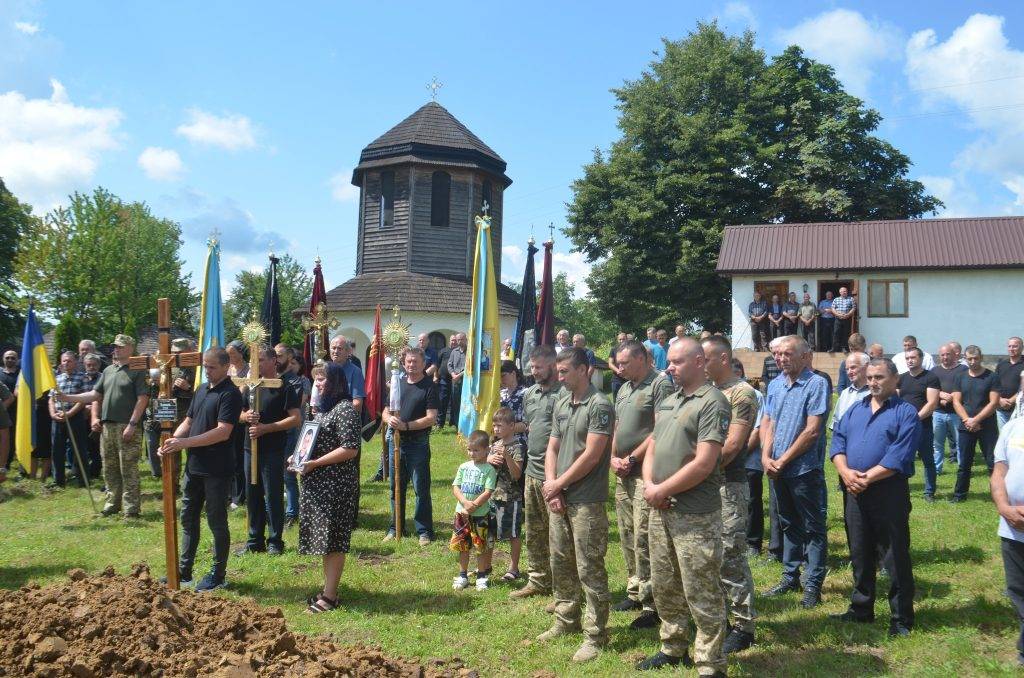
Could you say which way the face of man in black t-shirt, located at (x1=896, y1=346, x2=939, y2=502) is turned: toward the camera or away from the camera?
toward the camera

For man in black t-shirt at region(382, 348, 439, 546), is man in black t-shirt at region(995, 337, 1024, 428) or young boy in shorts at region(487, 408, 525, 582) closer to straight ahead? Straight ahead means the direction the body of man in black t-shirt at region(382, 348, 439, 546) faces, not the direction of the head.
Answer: the young boy in shorts

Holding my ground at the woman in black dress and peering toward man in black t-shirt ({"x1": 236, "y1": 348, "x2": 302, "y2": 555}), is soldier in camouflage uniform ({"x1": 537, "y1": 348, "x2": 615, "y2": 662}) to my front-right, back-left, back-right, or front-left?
back-right

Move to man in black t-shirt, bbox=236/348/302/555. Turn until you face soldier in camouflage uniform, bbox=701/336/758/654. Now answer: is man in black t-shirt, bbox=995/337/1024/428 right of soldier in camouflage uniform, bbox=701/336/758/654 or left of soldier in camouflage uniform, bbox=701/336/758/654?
left

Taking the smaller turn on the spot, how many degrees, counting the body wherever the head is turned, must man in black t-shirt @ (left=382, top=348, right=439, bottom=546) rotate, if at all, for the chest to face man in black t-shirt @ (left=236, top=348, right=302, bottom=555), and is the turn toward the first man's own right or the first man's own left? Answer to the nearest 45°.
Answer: approximately 45° to the first man's own right

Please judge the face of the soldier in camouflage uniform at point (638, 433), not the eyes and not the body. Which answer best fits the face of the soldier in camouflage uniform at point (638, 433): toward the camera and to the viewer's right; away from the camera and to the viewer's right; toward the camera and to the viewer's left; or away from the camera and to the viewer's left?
toward the camera and to the viewer's left

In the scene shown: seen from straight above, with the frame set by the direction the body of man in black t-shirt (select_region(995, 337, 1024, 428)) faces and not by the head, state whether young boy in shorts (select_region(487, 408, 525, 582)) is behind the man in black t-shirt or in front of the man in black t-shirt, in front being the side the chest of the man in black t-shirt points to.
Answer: in front

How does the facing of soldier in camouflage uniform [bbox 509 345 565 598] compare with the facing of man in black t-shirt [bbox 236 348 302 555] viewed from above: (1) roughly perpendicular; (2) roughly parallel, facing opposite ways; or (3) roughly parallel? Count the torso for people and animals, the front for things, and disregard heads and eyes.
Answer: roughly parallel

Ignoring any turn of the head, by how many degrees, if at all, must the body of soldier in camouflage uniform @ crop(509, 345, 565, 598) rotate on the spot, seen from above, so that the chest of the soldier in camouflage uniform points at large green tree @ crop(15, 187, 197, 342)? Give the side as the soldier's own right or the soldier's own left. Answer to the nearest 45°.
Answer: approximately 90° to the soldier's own right

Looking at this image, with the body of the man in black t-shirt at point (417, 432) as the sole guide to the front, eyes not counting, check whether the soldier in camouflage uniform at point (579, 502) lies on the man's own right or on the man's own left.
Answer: on the man's own left

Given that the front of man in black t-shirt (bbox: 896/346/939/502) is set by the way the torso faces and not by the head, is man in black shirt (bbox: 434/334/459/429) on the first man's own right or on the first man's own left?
on the first man's own right

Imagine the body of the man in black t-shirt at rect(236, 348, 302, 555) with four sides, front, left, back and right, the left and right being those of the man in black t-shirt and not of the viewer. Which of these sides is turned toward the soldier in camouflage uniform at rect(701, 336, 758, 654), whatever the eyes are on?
left

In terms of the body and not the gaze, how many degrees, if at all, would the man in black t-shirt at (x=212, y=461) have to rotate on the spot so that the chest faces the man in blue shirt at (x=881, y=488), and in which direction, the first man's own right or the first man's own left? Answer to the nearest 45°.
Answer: approximately 90° to the first man's own left

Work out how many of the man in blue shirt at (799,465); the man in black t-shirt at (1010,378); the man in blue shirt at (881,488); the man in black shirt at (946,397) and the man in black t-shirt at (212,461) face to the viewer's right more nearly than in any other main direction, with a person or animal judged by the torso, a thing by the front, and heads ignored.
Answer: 0

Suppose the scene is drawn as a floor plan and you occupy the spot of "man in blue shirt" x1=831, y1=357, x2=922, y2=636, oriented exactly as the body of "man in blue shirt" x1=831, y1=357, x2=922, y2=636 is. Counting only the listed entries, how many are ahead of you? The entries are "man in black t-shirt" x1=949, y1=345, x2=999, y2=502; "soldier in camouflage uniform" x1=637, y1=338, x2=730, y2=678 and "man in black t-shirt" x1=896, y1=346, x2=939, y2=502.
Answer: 1

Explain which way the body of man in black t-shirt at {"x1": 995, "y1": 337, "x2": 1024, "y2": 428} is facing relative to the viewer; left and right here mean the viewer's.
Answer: facing the viewer and to the left of the viewer

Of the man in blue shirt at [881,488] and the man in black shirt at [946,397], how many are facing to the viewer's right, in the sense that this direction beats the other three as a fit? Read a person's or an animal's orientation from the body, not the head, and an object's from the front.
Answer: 0

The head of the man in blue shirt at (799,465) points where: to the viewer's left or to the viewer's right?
to the viewer's left

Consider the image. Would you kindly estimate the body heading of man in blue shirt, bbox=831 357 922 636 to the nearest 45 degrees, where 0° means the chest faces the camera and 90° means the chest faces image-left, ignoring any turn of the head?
approximately 45°
